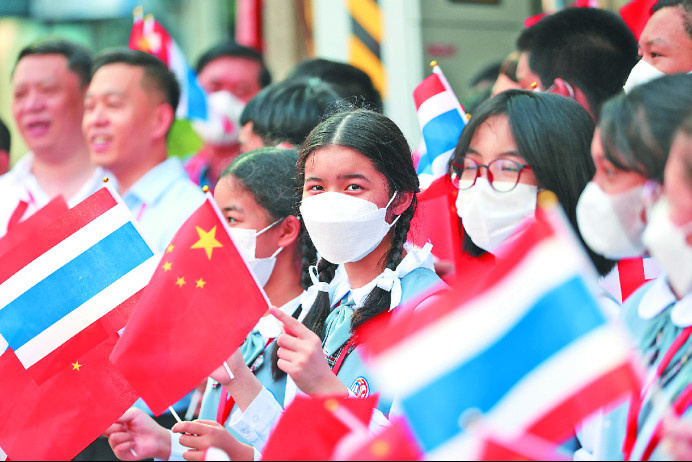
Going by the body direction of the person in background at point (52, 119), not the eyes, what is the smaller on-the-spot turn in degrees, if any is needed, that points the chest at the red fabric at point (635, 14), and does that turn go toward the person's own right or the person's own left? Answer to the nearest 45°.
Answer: approximately 90° to the person's own left

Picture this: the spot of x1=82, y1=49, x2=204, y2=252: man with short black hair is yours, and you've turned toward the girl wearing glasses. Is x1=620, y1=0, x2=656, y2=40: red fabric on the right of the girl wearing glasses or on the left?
left

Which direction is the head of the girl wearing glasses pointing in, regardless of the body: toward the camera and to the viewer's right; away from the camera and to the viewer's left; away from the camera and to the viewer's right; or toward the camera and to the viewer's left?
toward the camera and to the viewer's left

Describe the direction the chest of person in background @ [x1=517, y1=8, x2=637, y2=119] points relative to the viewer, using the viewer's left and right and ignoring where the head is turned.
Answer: facing away from the viewer and to the left of the viewer

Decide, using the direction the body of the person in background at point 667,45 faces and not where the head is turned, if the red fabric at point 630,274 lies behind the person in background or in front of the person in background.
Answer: in front

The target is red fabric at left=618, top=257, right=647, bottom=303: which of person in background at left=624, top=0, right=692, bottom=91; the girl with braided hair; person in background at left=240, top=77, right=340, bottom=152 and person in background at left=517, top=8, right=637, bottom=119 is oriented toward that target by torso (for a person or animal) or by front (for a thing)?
person in background at left=624, top=0, right=692, bottom=91

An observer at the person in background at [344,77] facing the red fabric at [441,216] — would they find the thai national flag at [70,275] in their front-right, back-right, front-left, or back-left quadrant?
front-right

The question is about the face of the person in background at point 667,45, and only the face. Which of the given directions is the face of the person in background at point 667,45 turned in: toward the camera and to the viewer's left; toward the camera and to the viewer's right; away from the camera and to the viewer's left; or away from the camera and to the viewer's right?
toward the camera and to the viewer's left

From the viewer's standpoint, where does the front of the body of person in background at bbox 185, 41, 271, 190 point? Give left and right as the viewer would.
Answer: facing the viewer and to the left of the viewer

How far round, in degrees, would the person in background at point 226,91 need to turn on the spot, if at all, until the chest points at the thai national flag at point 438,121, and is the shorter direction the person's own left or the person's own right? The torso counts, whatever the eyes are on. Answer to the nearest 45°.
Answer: approximately 45° to the person's own left

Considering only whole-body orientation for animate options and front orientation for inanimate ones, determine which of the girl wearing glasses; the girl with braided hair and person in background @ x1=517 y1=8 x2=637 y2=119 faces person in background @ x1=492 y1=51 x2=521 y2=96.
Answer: person in background @ x1=517 y1=8 x2=637 y2=119

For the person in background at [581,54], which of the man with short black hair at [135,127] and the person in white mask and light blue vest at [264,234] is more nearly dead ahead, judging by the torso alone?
the man with short black hair
